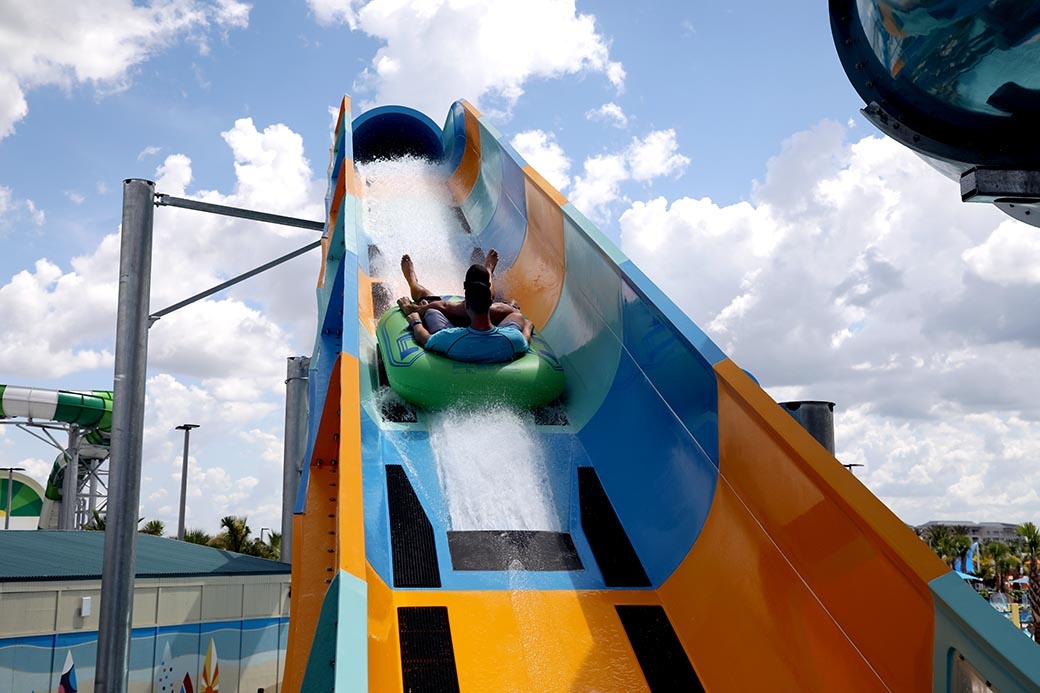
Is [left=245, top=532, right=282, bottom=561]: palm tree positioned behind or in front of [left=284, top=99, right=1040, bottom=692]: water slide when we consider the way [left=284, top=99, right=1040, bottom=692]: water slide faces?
behind

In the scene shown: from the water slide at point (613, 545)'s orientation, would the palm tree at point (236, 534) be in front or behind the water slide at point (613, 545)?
behind

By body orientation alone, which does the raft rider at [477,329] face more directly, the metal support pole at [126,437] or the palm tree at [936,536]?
the palm tree

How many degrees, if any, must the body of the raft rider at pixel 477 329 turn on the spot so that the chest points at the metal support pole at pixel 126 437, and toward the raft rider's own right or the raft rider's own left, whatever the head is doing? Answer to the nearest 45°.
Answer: approximately 90° to the raft rider's own left

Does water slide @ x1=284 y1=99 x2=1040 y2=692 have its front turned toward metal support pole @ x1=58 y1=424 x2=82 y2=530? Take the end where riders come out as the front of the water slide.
no

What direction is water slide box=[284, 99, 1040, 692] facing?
toward the camera

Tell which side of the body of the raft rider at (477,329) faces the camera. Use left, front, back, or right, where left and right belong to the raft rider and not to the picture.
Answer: back

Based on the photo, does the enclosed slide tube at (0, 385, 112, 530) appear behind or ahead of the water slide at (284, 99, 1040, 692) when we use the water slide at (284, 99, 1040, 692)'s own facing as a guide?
behind

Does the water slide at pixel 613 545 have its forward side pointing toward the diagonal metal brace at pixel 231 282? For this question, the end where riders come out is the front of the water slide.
no

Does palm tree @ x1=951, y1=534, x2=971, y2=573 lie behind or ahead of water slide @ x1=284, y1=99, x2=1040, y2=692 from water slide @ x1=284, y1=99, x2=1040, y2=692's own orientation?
behind
